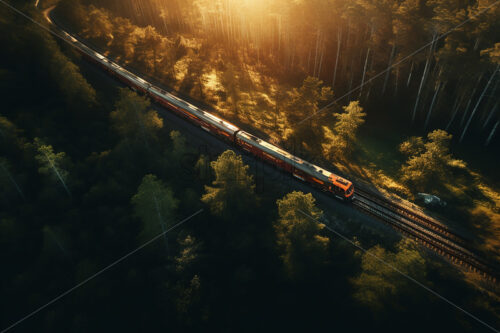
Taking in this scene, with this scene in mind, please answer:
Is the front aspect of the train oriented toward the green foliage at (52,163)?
no

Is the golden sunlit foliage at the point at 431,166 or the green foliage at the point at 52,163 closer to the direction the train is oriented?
the golden sunlit foliage

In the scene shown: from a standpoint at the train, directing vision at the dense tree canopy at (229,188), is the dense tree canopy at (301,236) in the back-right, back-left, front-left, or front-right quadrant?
front-left

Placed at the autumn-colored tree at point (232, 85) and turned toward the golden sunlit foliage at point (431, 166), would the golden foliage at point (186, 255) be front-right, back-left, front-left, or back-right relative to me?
front-right

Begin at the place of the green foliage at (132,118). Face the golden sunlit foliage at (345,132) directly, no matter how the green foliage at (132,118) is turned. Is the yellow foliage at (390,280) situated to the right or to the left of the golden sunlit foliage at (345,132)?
right

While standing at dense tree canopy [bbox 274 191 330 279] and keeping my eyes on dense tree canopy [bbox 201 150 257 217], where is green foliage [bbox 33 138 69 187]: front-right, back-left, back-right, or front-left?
front-left

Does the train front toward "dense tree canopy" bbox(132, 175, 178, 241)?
no

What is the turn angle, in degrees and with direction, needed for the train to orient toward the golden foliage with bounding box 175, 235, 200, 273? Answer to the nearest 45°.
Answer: approximately 90° to its right

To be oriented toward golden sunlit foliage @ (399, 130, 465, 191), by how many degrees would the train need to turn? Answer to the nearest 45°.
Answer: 0° — it already faces it

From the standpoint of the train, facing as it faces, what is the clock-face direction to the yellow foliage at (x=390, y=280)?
The yellow foliage is roughly at 1 o'clock from the train.

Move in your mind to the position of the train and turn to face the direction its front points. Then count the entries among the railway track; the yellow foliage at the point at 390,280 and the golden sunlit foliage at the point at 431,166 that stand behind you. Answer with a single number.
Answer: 0

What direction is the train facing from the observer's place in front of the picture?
facing the viewer and to the right of the viewer

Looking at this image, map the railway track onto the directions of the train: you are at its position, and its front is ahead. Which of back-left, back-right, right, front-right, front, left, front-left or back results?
front

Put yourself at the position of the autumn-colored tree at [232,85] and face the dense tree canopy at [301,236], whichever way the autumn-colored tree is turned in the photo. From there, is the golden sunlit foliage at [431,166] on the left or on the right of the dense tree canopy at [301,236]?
left

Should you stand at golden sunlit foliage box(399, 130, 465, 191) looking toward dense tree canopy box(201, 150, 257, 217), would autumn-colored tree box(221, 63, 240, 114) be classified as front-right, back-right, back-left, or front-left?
front-right
